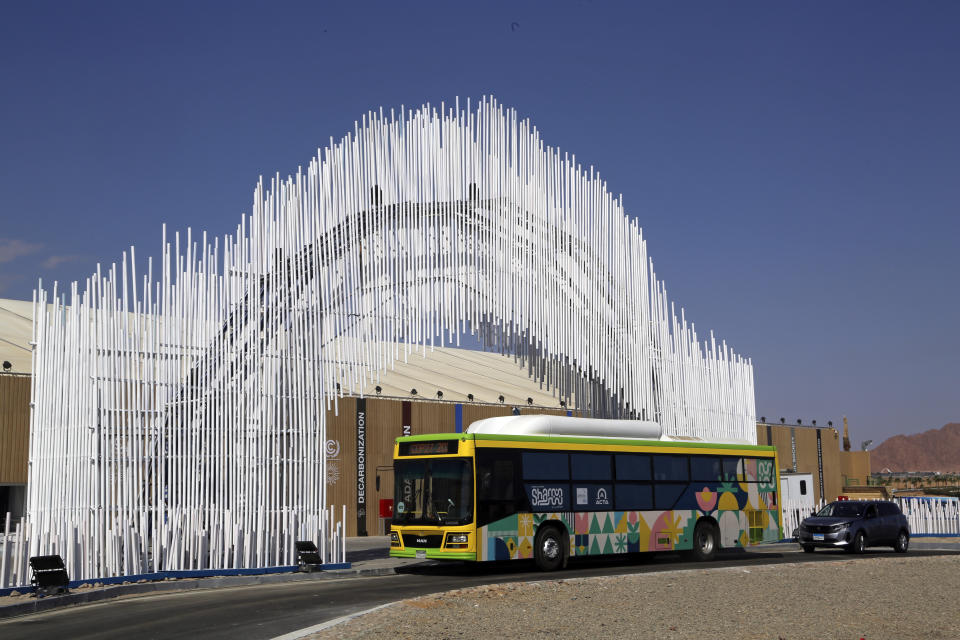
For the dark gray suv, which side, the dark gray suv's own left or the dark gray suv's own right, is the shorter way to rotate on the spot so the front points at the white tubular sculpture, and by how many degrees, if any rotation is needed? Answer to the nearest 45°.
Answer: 0° — it already faces it

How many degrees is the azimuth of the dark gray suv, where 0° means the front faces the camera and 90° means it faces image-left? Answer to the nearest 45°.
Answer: approximately 45°

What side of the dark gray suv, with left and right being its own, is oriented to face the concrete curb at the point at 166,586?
front
